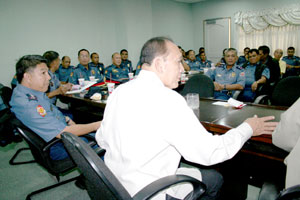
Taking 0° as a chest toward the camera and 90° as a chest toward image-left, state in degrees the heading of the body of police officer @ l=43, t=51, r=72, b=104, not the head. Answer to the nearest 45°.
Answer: approximately 270°

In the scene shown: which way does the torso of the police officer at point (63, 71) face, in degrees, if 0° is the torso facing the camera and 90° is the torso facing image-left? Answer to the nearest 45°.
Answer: approximately 315°

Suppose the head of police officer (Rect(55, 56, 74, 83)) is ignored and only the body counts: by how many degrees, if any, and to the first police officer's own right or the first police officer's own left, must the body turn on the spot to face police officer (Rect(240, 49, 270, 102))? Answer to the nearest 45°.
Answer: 0° — they already face them

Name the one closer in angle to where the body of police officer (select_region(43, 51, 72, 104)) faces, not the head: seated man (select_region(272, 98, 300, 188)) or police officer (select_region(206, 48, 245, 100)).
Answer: the police officer

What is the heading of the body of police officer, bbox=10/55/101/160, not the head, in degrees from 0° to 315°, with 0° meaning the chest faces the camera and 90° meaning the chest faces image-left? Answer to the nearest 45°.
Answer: approximately 270°

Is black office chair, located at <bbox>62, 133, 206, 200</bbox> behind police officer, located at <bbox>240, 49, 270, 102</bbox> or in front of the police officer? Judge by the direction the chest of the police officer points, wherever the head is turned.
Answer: in front

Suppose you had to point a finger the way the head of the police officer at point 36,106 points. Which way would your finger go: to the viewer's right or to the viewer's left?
to the viewer's right

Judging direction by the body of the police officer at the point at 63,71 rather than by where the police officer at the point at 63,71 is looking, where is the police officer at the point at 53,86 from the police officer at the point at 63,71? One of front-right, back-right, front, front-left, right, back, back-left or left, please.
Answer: front-right

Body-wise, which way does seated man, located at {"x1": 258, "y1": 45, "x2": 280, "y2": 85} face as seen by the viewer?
to the viewer's left

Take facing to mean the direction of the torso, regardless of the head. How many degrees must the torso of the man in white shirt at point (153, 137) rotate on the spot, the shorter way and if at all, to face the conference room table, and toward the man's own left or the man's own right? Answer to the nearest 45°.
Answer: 0° — they already face it
